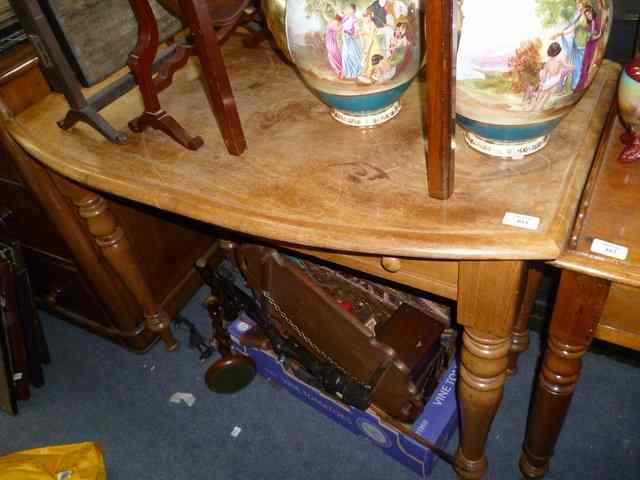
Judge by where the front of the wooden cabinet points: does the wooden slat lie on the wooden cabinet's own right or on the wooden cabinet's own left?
on the wooden cabinet's own left

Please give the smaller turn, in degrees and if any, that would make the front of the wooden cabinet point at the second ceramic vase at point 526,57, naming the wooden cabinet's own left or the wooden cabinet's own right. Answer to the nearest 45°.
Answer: approximately 90° to the wooden cabinet's own left
